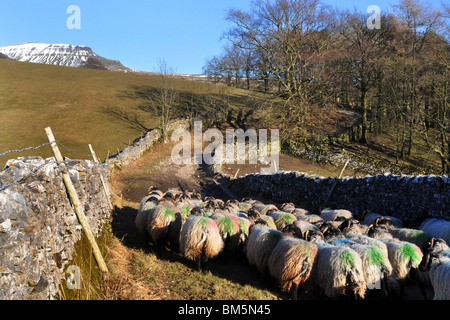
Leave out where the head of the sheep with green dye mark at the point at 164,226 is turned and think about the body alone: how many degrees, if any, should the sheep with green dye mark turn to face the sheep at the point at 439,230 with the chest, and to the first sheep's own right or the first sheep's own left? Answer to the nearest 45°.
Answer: approximately 90° to the first sheep's own right

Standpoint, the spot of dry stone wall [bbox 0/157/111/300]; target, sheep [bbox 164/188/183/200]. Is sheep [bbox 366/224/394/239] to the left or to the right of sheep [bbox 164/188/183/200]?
right

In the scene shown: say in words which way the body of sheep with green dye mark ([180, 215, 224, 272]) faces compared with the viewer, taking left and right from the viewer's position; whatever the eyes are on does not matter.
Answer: facing away from the viewer

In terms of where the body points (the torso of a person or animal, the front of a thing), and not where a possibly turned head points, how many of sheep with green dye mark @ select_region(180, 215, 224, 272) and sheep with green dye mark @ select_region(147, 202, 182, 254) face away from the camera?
2

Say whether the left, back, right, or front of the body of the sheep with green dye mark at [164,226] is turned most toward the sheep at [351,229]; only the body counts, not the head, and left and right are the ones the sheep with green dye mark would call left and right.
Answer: right

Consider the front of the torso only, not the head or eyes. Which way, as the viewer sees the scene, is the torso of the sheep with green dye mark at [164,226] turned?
away from the camera

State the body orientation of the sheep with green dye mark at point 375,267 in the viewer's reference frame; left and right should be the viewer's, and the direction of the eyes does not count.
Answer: facing away from the viewer and to the left of the viewer

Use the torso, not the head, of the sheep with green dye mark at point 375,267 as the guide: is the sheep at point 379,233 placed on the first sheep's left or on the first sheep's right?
on the first sheep's right
